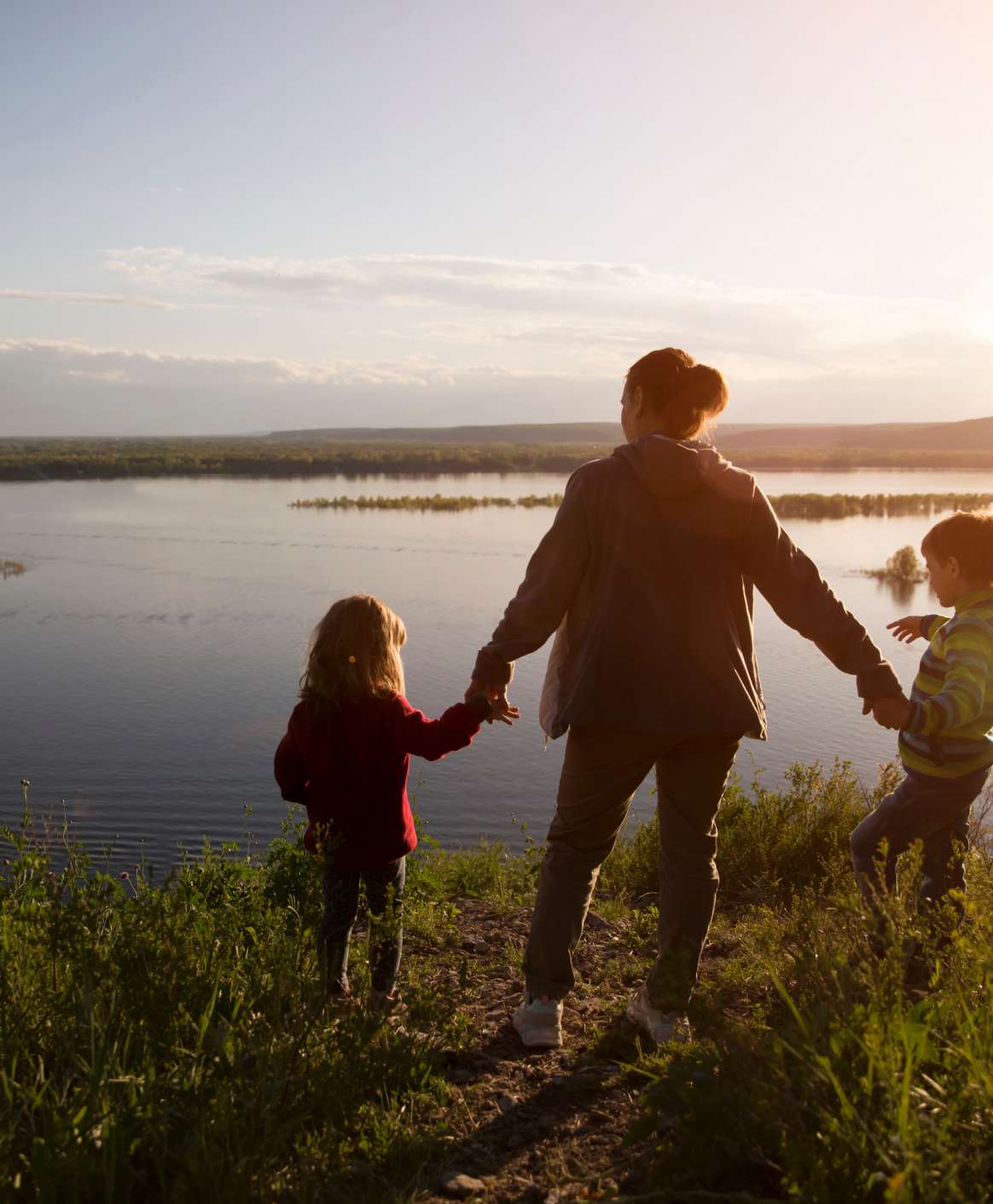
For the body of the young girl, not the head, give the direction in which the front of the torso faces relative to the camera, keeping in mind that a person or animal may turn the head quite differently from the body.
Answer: away from the camera

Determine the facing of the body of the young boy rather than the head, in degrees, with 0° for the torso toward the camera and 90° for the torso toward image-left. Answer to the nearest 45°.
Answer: approximately 90°

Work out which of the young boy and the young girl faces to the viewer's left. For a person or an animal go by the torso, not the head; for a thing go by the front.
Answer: the young boy

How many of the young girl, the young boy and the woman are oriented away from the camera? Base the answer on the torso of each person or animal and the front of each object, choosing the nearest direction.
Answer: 2

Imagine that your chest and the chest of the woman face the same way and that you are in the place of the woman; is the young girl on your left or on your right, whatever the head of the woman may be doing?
on your left

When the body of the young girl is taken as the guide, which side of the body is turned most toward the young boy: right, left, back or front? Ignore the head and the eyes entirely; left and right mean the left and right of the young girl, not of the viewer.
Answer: right

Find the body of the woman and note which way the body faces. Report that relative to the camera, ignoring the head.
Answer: away from the camera

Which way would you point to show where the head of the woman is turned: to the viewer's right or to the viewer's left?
to the viewer's left

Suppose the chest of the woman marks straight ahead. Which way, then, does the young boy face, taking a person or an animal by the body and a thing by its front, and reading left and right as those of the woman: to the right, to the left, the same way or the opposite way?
to the left

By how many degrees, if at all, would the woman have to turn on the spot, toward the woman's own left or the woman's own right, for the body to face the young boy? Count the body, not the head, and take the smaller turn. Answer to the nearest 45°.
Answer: approximately 45° to the woman's own right
